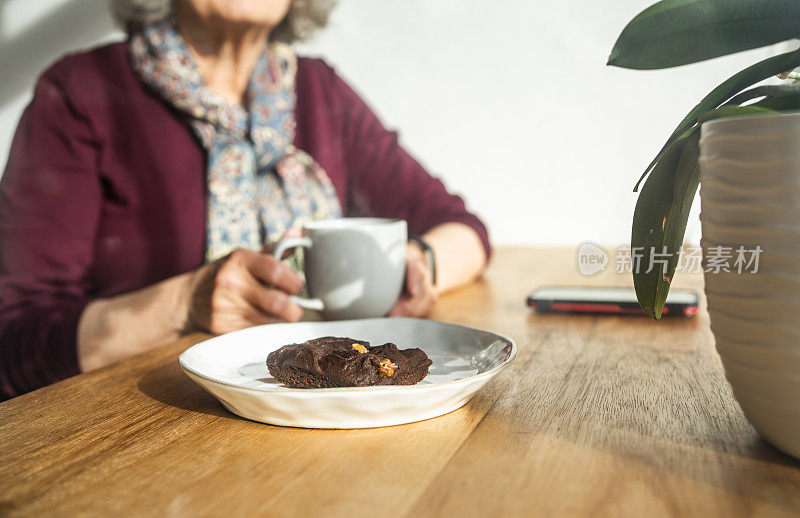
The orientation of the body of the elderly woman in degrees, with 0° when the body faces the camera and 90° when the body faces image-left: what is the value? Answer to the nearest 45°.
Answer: approximately 315°

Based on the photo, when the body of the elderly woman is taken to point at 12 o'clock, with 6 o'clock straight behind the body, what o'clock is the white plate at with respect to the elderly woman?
The white plate is roughly at 1 o'clock from the elderly woman.

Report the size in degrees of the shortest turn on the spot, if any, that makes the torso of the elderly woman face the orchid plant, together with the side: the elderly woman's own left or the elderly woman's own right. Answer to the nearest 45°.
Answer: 0° — they already face it
